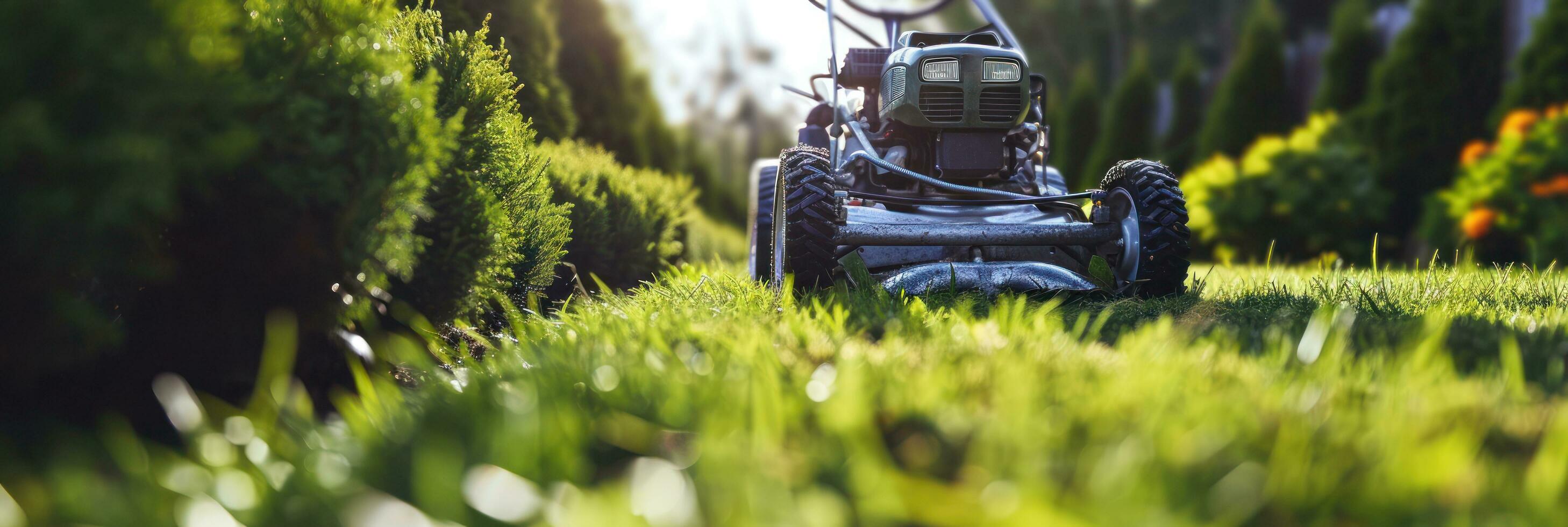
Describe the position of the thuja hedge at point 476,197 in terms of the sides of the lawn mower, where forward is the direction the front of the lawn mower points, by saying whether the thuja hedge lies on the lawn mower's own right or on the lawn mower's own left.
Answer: on the lawn mower's own right

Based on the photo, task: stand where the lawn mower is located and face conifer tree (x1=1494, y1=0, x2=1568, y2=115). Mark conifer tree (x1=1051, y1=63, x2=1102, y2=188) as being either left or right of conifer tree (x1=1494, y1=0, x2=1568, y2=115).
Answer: left

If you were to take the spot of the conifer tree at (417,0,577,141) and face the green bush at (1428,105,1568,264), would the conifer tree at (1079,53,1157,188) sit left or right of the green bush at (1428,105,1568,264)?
left

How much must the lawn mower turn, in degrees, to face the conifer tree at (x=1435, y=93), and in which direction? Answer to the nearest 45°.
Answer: approximately 135° to its left

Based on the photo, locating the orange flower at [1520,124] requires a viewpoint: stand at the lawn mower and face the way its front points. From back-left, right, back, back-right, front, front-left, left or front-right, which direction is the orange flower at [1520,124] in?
back-left

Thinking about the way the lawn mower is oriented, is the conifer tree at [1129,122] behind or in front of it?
behind

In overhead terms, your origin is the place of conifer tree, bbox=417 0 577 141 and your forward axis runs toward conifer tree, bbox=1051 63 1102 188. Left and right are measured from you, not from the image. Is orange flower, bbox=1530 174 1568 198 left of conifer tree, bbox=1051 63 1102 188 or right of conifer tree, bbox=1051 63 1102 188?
right

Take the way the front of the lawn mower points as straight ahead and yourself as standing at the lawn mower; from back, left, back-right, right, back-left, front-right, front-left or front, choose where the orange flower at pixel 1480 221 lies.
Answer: back-left

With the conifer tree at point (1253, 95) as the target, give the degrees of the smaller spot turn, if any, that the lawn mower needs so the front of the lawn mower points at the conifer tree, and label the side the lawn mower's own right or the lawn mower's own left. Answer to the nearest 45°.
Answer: approximately 135° to the lawn mower's own left

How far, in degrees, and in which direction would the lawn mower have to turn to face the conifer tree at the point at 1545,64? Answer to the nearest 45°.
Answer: approximately 135° to its left

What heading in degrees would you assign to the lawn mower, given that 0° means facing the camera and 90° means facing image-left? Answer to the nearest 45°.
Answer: approximately 0°
